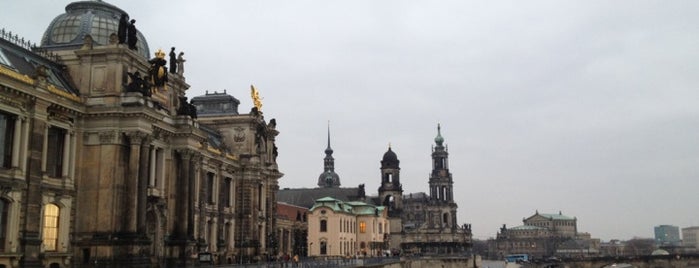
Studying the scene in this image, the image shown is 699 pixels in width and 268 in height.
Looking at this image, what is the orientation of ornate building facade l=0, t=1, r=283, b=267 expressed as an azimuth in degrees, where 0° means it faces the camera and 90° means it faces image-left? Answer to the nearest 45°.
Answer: approximately 315°

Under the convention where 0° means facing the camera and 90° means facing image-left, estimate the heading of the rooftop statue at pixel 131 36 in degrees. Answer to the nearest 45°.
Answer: approximately 270°
